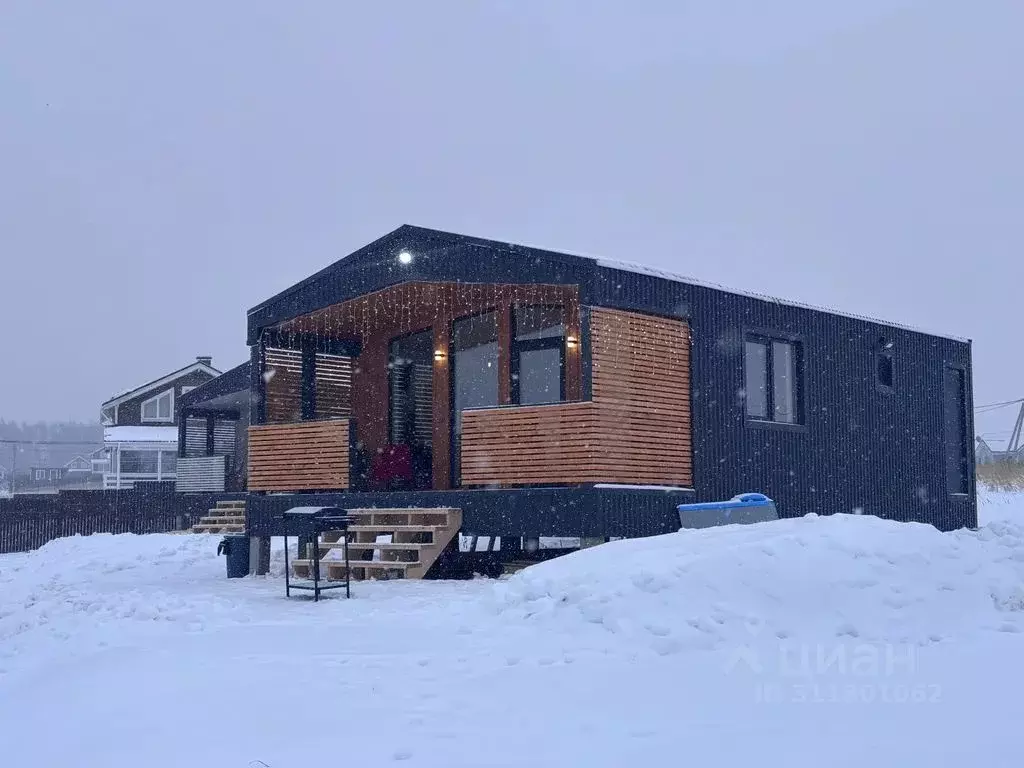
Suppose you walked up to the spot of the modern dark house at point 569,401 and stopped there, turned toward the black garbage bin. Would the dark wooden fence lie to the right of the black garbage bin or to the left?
right

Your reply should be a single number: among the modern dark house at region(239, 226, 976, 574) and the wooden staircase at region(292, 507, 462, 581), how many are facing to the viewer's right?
0

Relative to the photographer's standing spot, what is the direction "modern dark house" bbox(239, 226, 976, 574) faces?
facing the viewer and to the left of the viewer

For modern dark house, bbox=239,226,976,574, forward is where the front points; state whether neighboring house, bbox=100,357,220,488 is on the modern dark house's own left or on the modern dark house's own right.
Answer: on the modern dark house's own right

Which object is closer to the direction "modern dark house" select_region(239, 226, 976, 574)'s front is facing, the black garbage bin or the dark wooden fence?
the black garbage bin

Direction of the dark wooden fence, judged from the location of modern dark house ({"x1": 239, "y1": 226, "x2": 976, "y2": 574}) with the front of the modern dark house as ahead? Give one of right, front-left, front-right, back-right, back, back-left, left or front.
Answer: right

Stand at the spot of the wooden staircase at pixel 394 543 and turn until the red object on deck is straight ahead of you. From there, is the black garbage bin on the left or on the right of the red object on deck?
left

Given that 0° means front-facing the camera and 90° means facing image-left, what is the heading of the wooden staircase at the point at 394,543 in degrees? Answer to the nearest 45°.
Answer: approximately 45°

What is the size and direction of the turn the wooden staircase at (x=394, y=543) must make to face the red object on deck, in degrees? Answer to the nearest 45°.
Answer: approximately 135° to its right

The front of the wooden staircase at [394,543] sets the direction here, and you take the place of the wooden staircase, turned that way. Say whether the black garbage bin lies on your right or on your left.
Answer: on your right
